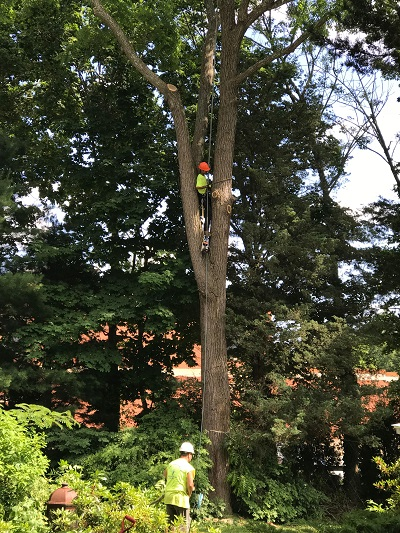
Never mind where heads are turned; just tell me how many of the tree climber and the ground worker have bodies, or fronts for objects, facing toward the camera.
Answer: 0

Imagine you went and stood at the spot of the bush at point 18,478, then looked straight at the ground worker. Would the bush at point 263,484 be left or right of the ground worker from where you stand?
left

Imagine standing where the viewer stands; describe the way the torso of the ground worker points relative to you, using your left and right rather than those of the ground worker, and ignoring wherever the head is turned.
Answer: facing away from the viewer and to the right of the viewer

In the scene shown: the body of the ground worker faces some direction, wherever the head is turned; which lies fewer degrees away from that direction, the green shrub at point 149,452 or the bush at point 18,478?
the green shrub

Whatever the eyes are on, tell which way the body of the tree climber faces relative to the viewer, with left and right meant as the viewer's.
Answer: facing to the right of the viewer
